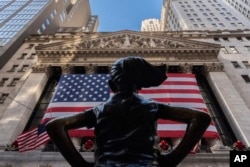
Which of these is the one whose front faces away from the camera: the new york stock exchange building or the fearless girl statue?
the fearless girl statue

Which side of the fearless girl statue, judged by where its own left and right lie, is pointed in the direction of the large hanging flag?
front

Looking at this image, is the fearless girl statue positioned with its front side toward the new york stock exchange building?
yes

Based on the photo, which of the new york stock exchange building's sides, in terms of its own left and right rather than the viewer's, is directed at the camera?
front

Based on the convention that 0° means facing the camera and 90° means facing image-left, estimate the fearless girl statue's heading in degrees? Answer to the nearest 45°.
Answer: approximately 180°

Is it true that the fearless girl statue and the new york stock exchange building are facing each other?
yes

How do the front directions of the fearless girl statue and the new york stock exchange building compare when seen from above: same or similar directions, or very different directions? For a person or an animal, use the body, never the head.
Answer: very different directions

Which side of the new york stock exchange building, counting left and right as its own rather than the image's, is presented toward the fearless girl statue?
front

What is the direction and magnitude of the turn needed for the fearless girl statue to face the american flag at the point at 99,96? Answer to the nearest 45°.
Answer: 0° — it already faces it

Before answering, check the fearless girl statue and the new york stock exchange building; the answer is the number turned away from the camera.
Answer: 1
